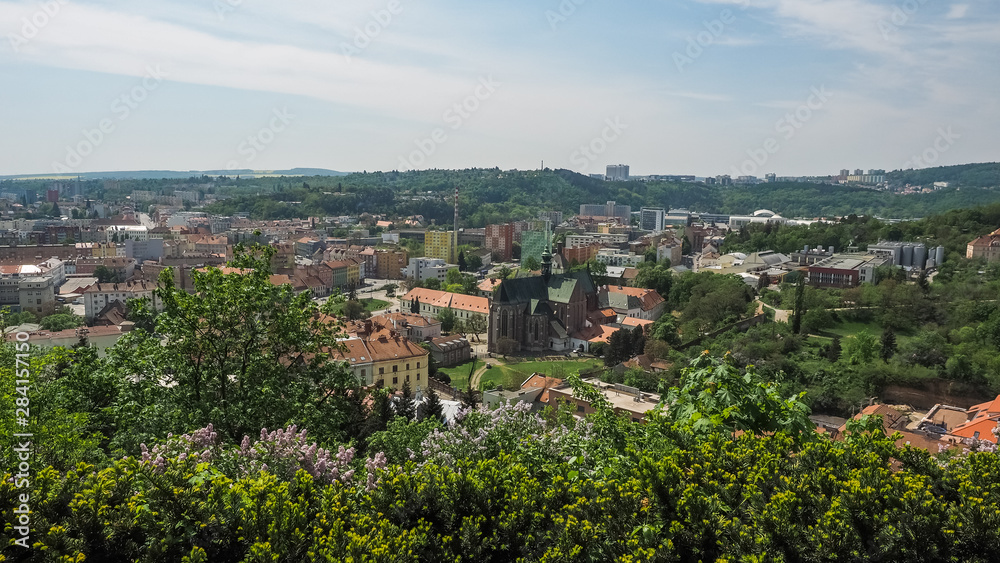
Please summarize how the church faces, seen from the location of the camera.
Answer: facing away from the viewer and to the right of the viewer

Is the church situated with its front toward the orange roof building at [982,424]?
no

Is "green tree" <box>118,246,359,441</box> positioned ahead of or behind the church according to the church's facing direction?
behind

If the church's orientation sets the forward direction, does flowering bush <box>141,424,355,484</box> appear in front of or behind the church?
behind

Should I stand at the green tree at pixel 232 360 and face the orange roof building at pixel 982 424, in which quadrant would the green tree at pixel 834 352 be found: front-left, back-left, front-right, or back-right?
front-left

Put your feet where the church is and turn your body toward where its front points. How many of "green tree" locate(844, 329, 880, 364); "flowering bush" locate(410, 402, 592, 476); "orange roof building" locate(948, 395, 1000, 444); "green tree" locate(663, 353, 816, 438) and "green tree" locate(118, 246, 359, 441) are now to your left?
0

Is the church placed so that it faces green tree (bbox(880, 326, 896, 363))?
no

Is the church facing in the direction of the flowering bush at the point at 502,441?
no

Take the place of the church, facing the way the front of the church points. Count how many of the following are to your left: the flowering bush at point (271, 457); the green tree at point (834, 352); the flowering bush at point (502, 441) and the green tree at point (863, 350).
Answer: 0
